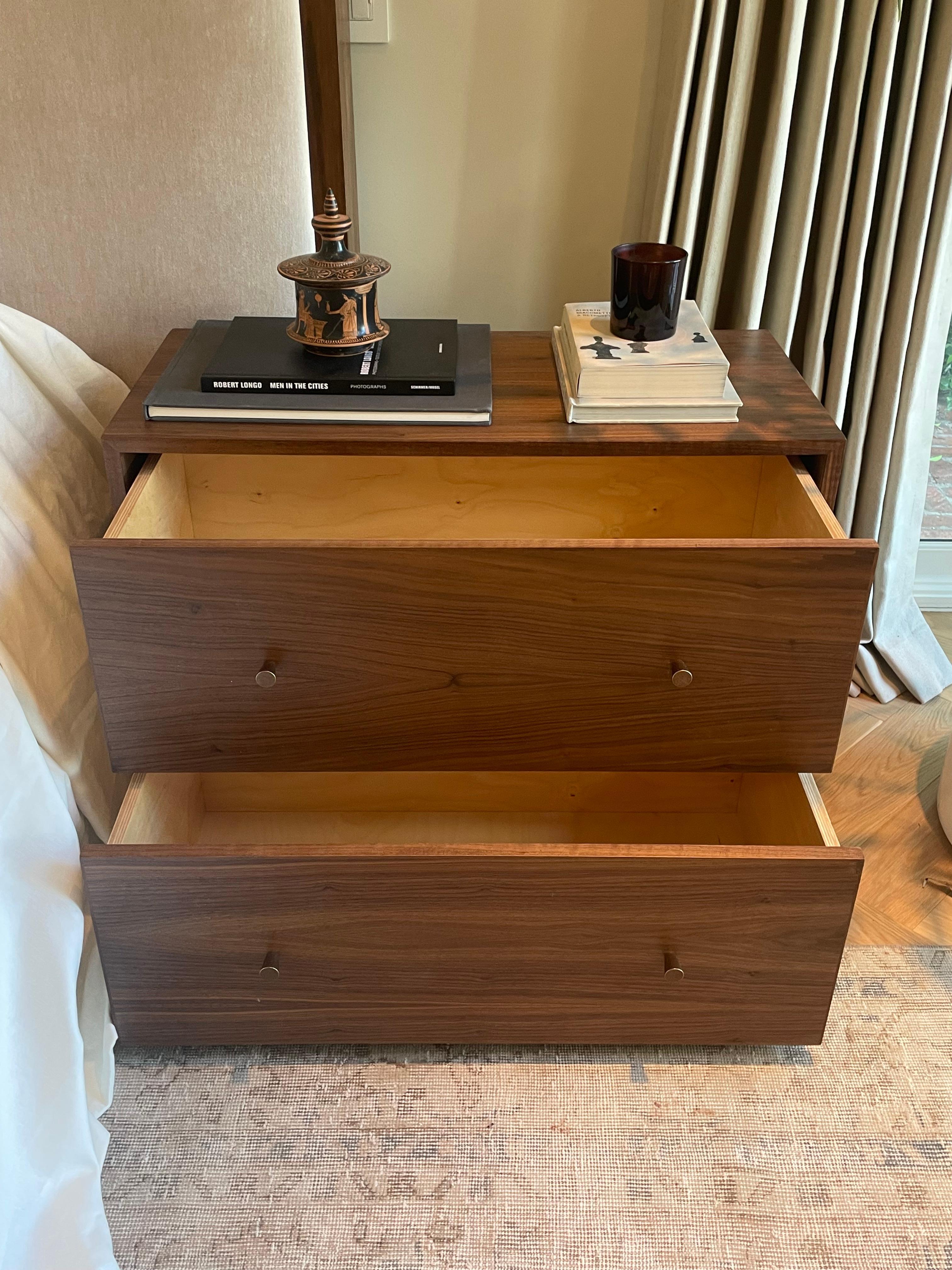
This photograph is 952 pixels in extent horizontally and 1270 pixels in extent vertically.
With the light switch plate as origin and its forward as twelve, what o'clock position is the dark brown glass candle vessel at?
The dark brown glass candle vessel is roughly at 11 o'clock from the light switch plate.

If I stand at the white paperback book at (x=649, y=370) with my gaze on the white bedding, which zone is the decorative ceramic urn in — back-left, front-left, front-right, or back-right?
front-right

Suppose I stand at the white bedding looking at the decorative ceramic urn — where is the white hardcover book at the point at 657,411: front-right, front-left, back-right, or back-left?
front-right

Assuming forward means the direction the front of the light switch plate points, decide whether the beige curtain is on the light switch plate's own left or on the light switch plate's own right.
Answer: on the light switch plate's own left

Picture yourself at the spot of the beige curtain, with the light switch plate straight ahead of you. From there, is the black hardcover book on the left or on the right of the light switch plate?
left

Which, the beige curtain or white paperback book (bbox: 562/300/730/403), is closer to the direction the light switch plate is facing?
the white paperback book

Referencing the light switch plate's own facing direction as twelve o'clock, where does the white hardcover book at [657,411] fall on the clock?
The white hardcover book is roughly at 11 o'clock from the light switch plate.

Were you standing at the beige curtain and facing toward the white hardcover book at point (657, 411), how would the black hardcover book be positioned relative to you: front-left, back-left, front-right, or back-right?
front-right

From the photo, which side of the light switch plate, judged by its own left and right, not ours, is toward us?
front

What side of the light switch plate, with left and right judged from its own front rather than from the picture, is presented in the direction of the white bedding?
front

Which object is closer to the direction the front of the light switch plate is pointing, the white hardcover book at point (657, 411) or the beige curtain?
the white hardcover book
